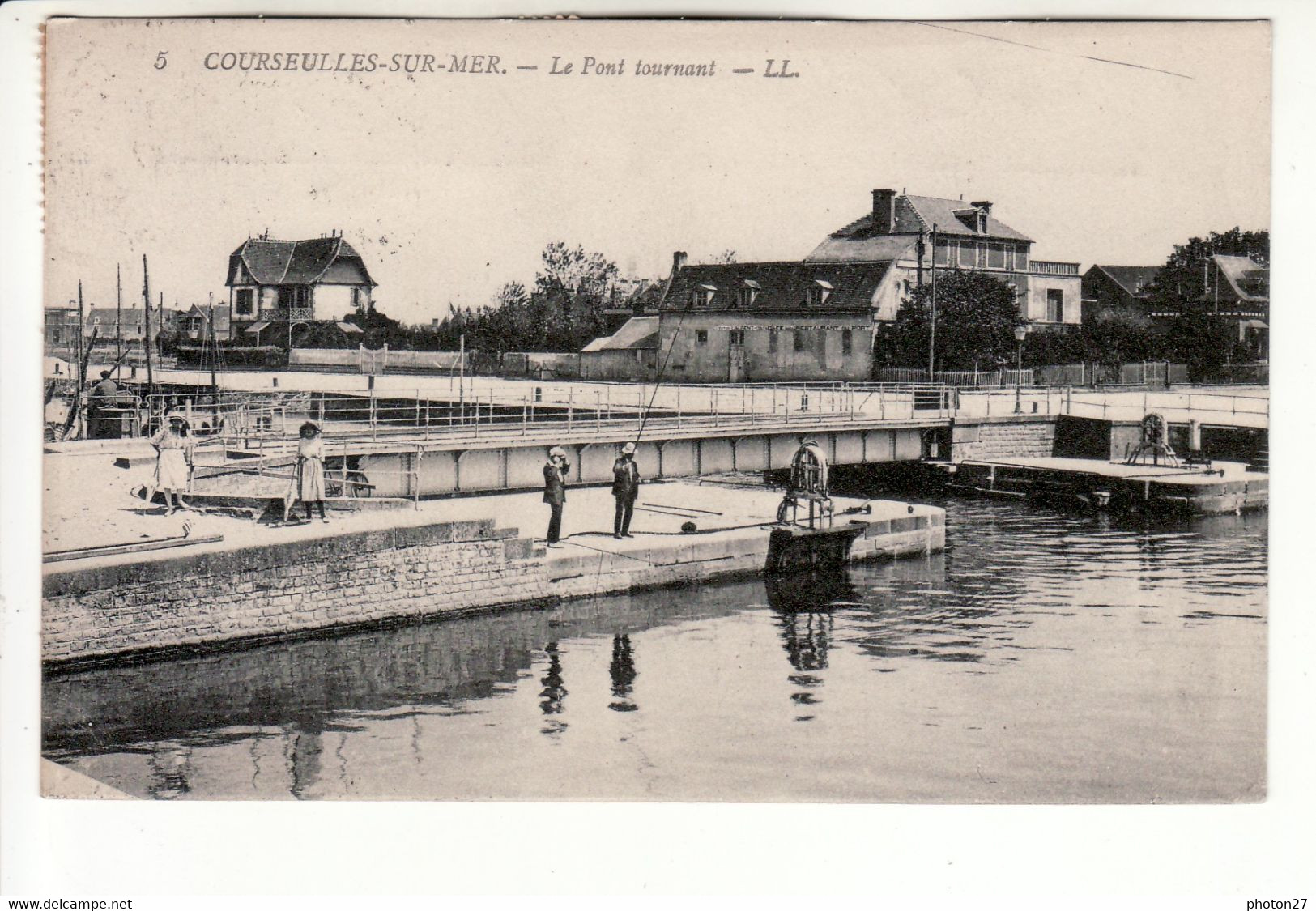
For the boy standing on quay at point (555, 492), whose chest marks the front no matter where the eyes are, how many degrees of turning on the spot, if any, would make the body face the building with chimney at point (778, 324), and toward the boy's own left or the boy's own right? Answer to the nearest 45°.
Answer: approximately 135° to the boy's own left

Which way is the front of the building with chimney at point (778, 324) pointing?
toward the camera

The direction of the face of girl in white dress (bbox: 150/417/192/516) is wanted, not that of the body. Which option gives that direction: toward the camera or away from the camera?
toward the camera

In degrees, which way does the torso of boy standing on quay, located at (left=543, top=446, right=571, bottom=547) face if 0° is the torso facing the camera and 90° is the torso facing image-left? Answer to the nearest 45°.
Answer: approximately 315°

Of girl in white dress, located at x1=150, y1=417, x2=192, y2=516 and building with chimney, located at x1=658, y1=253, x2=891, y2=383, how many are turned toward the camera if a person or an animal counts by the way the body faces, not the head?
2

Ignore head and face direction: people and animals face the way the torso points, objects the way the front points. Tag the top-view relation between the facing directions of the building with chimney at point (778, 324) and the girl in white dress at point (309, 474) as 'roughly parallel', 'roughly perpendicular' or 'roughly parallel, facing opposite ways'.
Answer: roughly parallel

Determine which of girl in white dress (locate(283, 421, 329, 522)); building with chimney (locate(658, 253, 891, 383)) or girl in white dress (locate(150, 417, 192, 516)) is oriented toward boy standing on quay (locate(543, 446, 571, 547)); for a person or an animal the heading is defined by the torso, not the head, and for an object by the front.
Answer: the building with chimney

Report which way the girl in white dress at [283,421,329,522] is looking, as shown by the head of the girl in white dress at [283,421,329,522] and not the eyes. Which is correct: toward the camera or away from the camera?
toward the camera

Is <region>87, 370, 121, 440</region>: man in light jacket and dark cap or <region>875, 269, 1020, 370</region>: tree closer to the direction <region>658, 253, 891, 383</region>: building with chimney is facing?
the man in light jacket and dark cap

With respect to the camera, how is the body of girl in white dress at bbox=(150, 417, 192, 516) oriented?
toward the camera

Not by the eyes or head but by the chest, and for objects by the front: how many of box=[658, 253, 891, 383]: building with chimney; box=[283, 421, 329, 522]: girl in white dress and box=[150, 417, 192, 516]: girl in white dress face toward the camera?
3

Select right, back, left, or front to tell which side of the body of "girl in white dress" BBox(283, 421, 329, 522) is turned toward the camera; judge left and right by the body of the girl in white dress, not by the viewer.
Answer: front
